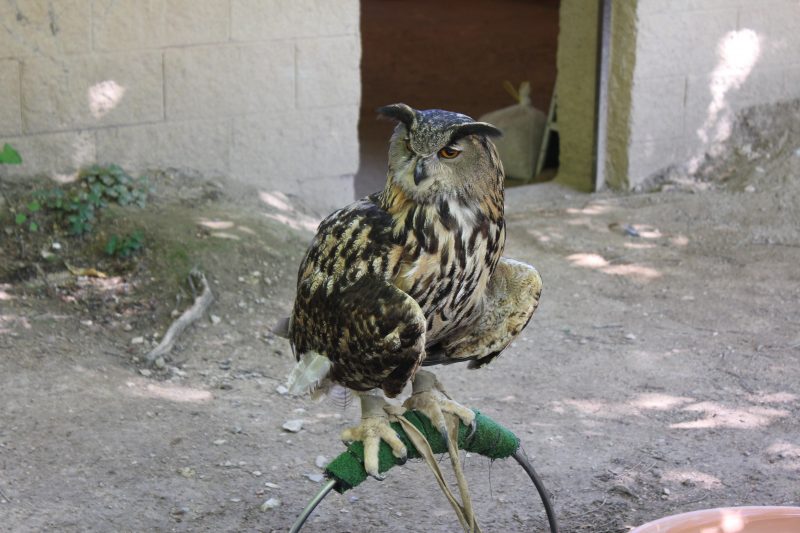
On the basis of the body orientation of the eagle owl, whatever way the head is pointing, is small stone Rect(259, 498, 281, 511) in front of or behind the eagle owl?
behind

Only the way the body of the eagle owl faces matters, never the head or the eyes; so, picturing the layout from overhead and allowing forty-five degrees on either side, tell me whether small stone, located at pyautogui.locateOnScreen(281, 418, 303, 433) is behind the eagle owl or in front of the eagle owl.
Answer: behind

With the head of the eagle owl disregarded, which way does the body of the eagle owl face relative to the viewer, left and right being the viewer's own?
facing the viewer and to the right of the viewer

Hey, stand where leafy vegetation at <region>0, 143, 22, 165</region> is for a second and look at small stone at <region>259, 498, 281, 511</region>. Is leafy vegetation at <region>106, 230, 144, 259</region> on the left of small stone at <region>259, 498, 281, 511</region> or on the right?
left

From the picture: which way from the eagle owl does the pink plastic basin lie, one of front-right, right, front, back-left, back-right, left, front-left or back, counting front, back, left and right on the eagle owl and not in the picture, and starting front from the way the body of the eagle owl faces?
front-left

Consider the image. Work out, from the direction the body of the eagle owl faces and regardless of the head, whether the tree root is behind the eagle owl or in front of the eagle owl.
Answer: behind

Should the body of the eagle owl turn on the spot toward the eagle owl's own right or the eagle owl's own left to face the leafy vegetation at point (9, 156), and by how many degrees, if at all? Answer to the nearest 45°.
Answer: approximately 180°
